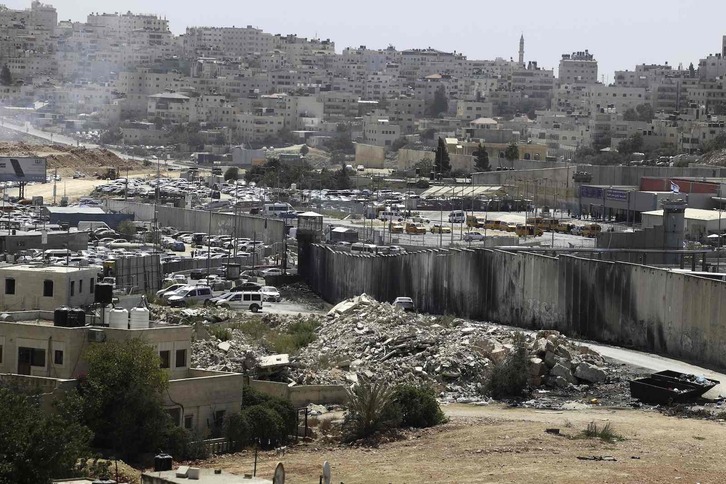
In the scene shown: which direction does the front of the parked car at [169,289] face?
to the viewer's left

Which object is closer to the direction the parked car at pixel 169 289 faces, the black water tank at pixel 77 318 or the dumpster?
the black water tank

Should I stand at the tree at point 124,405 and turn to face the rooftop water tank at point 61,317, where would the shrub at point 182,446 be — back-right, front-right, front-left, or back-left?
back-right

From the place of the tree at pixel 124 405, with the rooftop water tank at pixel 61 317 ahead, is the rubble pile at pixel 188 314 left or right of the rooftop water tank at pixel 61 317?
right
